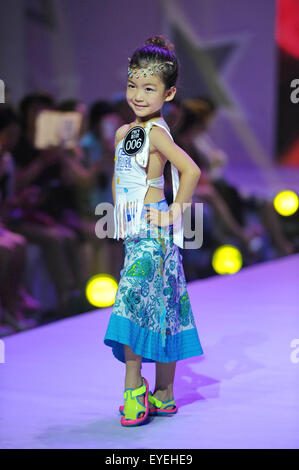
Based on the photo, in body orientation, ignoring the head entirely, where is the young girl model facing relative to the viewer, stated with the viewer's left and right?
facing the viewer and to the left of the viewer

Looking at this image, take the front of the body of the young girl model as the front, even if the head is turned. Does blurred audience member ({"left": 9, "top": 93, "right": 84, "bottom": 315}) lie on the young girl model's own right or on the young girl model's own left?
on the young girl model's own right

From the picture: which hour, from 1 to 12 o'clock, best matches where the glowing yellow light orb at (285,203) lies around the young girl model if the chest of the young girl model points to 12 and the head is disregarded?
The glowing yellow light orb is roughly at 5 o'clock from the young girl model.

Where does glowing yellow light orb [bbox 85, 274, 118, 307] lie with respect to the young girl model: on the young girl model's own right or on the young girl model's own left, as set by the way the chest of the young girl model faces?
on the young girl model's own right
